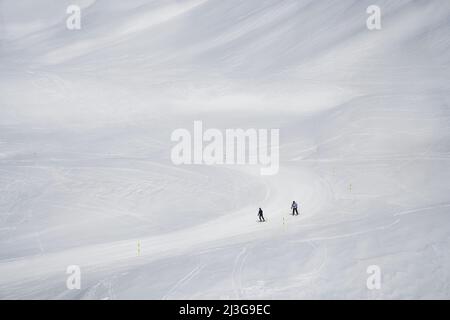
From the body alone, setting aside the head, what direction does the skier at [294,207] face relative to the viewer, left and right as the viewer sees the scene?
facing the viewer and to the left of the viewer

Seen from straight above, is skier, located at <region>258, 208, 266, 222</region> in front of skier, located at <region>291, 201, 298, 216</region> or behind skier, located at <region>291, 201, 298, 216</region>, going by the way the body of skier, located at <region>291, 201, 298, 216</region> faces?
in front
